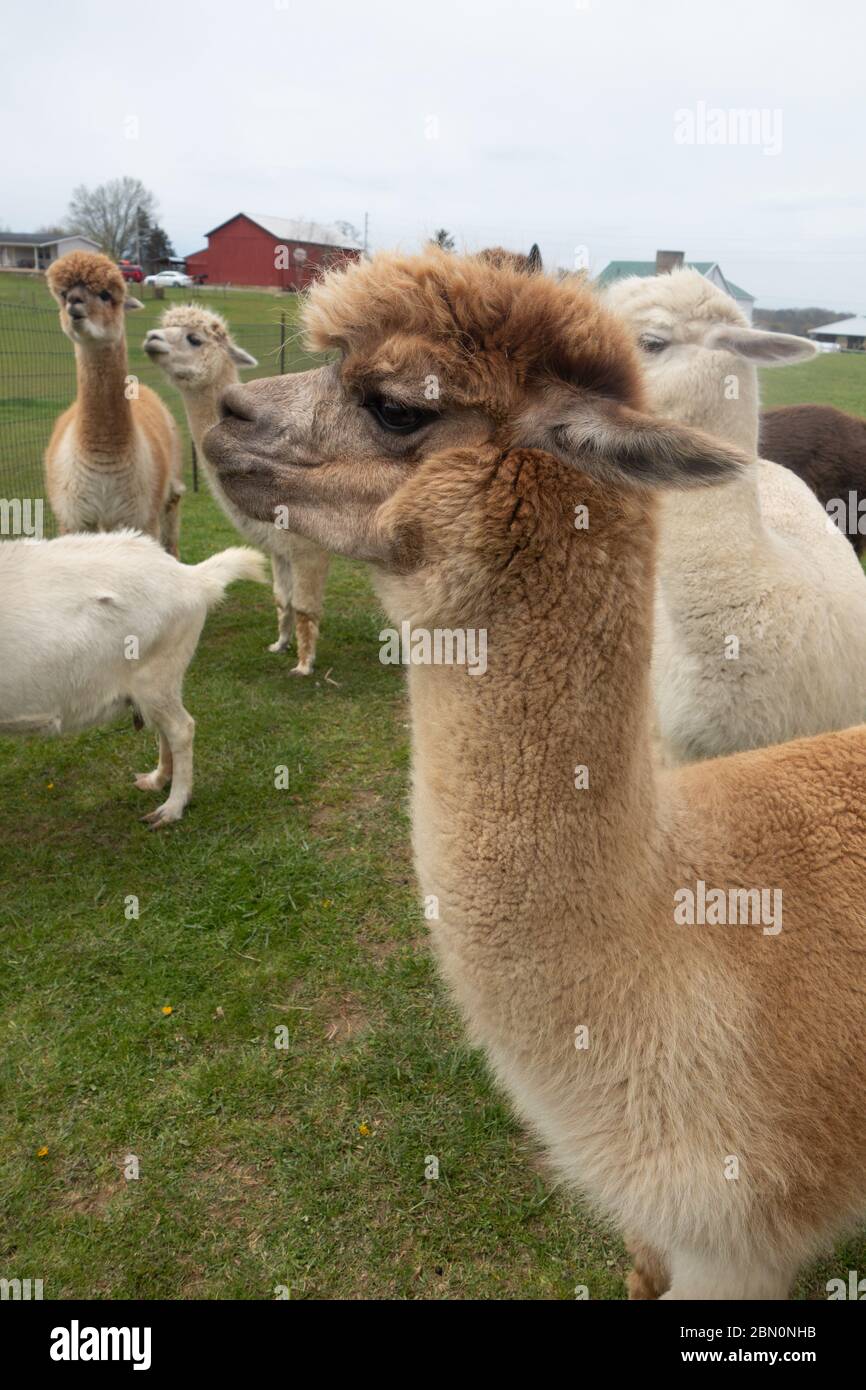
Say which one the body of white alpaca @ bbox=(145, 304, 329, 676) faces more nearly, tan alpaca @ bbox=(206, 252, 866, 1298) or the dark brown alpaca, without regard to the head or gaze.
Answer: the tan alpaca

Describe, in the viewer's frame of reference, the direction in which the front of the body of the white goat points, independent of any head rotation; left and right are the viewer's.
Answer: facing to the left of the viewer

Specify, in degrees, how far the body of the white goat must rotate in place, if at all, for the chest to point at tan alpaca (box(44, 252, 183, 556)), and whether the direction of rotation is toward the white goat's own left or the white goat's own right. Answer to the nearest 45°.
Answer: approximately 90° to the white goat's own right

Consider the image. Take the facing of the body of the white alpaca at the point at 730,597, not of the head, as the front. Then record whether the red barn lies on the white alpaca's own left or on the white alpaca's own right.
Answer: on the white alpaca's own right

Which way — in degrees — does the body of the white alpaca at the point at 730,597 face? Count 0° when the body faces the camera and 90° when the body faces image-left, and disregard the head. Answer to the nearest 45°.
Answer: approximately 45°

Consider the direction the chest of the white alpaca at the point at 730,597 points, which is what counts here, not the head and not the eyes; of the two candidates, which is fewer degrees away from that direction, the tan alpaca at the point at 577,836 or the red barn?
the tan alpaca
